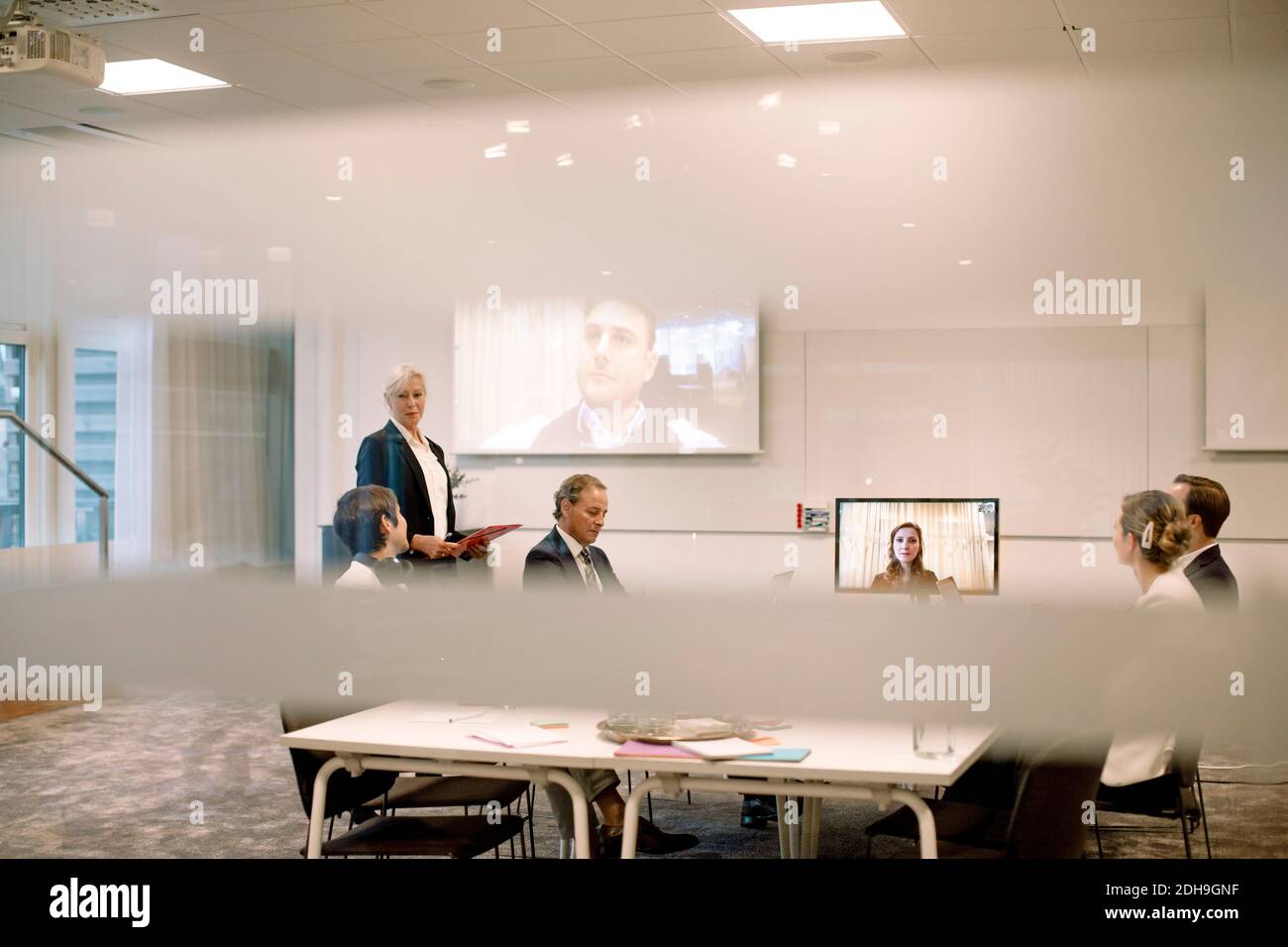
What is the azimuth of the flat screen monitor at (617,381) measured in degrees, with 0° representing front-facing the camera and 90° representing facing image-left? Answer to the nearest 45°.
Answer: approximately 0°

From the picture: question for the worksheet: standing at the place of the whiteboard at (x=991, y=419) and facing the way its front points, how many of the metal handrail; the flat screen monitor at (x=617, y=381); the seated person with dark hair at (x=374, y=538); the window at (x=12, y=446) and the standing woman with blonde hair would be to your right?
5

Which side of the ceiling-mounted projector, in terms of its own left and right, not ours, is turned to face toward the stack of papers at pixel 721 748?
right

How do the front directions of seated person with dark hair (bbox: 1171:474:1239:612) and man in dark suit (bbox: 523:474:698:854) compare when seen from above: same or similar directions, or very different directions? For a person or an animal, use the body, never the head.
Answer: very different directions

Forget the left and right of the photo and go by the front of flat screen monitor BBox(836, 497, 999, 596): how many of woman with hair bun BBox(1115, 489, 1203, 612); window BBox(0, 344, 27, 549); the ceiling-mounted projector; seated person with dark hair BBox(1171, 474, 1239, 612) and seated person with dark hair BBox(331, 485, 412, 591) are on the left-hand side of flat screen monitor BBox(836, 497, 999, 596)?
2

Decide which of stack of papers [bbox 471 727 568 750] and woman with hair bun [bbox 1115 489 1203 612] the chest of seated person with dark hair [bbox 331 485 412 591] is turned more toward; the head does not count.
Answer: the woman with hair bun

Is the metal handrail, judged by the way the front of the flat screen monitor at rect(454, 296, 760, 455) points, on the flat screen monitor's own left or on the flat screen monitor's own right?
on the flat screen monitor's own right

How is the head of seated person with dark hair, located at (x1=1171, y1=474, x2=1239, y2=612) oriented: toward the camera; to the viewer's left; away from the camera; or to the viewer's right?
to the viewer's left

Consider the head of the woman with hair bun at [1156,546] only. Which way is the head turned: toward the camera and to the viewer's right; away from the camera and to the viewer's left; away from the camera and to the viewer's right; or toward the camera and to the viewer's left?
away from the camera and to the viewer's left

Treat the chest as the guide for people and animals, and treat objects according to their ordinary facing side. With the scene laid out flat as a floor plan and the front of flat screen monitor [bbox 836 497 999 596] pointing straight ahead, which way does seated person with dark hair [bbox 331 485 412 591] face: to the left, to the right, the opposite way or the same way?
the opposite way

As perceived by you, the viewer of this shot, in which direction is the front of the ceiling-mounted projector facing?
facing away from the viewer and to the right of the viewer
